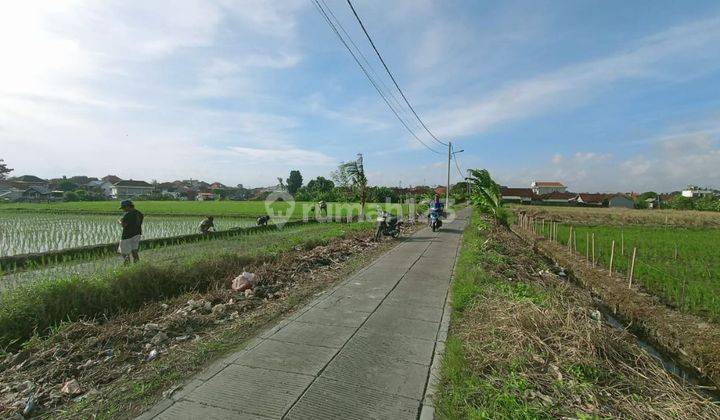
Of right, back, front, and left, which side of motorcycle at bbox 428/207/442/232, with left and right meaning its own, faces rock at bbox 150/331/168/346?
front

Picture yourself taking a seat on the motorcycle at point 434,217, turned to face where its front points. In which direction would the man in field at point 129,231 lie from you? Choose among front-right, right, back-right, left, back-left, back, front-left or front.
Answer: front-right

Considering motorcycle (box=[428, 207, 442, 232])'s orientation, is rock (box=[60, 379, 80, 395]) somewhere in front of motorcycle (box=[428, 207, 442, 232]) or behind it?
in front

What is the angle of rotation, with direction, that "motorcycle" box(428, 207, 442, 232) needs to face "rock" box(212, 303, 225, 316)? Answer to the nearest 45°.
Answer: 0° — it already faces it

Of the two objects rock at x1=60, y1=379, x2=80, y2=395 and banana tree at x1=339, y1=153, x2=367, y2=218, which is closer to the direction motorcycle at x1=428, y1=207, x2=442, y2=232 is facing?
the rock

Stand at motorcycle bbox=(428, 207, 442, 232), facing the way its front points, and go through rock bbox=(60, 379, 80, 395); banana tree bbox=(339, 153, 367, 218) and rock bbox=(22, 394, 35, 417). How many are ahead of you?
2

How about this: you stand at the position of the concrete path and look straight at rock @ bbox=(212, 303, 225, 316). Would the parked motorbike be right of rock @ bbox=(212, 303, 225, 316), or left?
right

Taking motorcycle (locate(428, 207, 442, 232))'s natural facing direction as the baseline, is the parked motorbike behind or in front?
in front

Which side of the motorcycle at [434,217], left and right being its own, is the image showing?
front

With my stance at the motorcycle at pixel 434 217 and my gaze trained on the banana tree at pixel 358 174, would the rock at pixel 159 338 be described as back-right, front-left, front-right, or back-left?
back-left

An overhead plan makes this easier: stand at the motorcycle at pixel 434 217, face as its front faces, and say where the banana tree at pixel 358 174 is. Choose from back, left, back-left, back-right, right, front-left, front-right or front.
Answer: back-right

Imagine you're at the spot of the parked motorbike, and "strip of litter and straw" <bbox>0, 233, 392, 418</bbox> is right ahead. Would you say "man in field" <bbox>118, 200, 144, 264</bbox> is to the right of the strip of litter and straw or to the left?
right

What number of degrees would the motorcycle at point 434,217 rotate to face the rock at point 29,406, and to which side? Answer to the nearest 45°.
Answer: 0° — it already faces it
